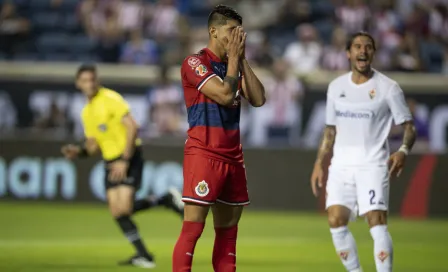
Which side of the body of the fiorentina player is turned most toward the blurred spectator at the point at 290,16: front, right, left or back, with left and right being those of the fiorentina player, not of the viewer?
back

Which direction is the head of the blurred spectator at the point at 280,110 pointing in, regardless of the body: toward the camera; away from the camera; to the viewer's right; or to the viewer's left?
toward the camera

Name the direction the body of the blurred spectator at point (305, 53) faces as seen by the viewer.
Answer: toward the camera

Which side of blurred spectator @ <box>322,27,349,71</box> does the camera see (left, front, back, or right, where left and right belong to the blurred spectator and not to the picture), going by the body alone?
front

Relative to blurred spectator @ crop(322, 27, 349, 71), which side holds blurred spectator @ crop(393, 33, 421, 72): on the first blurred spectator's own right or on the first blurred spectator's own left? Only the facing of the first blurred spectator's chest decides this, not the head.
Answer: on the first blurred spectator's own left

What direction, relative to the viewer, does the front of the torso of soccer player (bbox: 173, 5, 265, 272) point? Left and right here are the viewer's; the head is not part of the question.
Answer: facing the viewer and to the right of the viewer

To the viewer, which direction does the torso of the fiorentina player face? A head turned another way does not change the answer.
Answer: toward the camera

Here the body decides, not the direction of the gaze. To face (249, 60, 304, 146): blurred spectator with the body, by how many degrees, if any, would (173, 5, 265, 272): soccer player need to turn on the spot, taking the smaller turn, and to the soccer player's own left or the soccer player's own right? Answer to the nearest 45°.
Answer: approximately 135° to the soccer player's own left

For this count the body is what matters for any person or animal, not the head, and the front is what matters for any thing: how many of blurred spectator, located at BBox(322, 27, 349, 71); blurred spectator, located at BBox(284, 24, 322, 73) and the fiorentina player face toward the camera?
3

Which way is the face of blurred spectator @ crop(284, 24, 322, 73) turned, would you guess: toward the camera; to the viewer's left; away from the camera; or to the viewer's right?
toward the camera

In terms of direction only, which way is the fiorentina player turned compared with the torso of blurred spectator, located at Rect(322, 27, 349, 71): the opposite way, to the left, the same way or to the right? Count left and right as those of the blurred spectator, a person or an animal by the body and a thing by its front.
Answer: the same way

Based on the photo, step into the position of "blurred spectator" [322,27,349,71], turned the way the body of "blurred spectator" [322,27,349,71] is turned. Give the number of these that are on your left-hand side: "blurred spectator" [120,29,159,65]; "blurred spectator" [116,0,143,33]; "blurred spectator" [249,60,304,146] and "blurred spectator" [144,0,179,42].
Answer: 0

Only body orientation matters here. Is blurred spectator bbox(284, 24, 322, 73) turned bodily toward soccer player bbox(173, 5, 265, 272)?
yes
